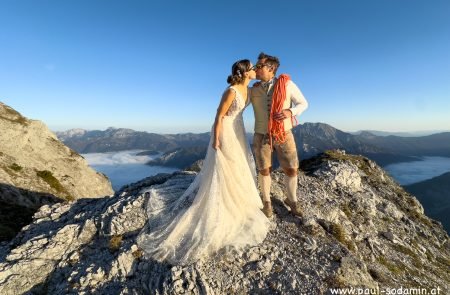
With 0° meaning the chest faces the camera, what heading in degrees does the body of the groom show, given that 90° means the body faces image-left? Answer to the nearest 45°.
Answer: approximately 0°

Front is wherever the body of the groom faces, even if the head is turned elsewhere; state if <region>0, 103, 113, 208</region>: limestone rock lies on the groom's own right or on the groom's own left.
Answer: on the groom's own right

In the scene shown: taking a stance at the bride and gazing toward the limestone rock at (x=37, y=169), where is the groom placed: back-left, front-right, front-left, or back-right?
back-right
